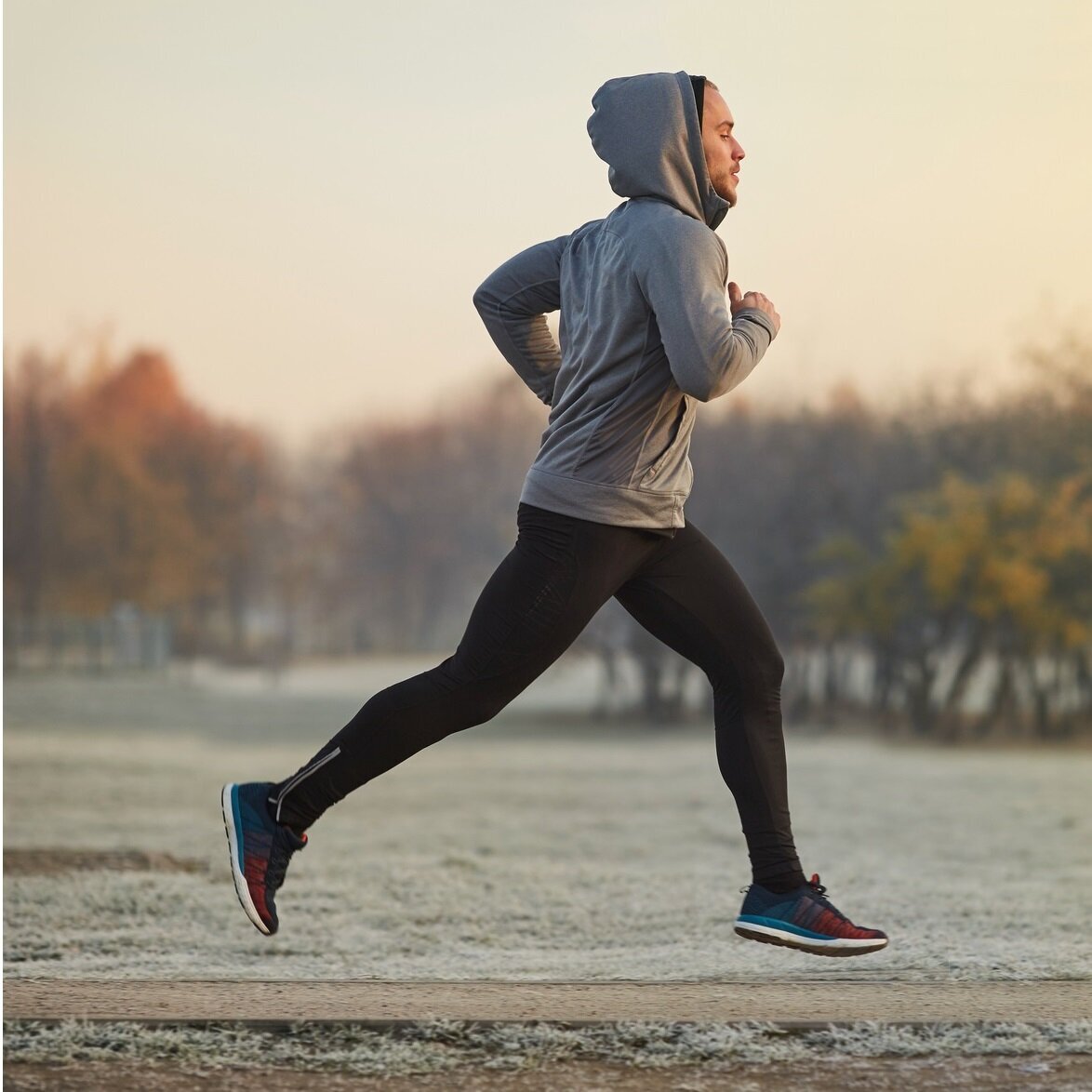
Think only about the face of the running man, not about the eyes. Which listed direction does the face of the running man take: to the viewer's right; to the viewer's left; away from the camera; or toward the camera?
to the viewer's right

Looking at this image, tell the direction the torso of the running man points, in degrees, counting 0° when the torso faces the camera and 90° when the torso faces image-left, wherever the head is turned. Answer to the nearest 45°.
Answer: approximately 270°
